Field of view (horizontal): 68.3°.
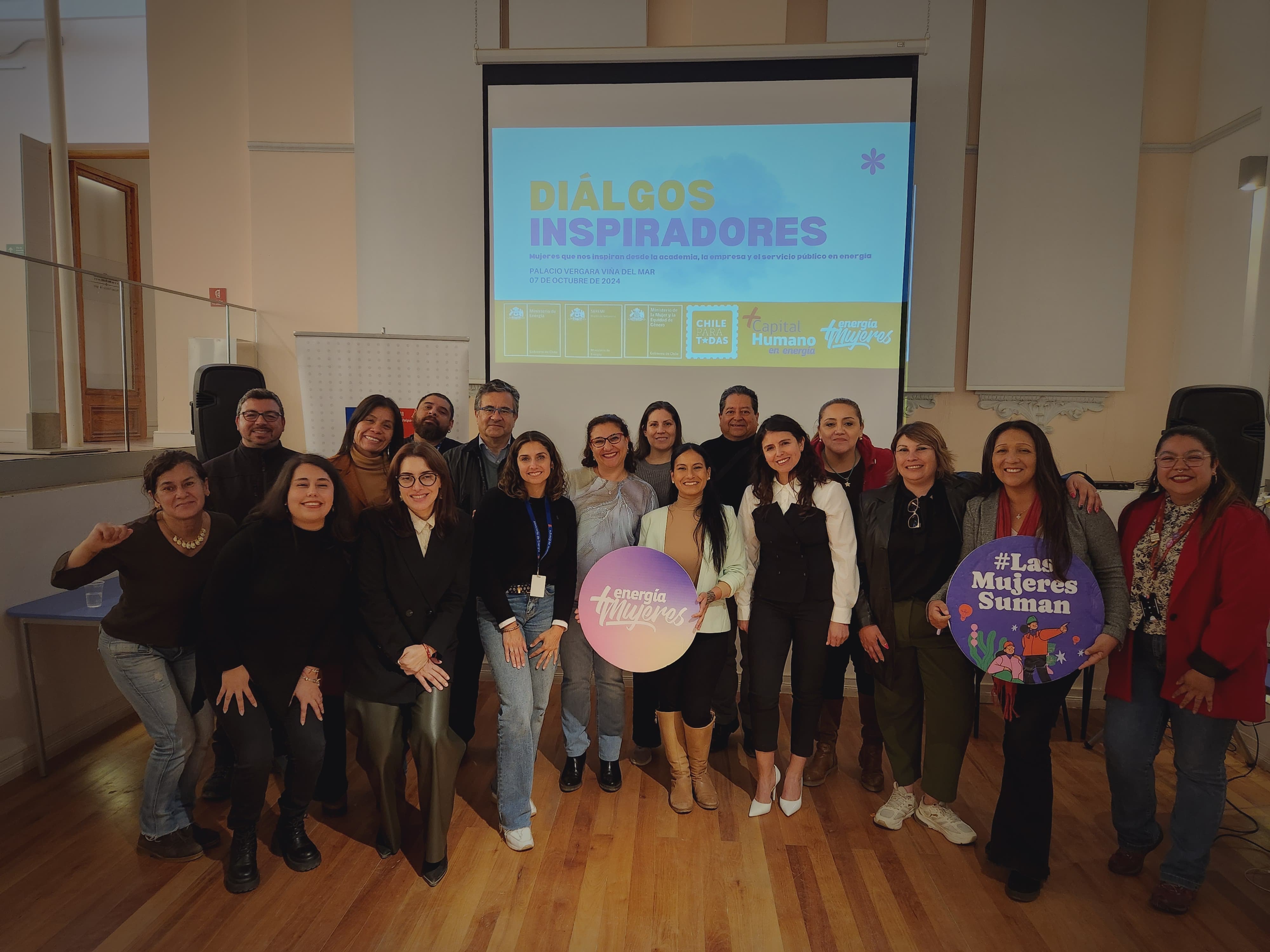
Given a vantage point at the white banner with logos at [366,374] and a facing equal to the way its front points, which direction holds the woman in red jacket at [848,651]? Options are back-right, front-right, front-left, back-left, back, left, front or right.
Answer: front-left

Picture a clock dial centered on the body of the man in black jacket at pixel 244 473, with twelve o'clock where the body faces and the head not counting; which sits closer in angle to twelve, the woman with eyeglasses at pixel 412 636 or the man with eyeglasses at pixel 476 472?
the woman with eyeglasses

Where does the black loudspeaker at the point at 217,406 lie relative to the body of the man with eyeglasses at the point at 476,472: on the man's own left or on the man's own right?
on the man's own right

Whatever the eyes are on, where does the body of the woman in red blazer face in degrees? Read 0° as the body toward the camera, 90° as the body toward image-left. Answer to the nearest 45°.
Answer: approximately 45°

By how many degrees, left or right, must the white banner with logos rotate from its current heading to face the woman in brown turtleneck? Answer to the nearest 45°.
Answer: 0° — it already faces them

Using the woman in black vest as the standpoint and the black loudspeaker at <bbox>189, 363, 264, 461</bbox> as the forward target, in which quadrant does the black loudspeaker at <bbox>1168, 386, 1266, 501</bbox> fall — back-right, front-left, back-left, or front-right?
back-right
